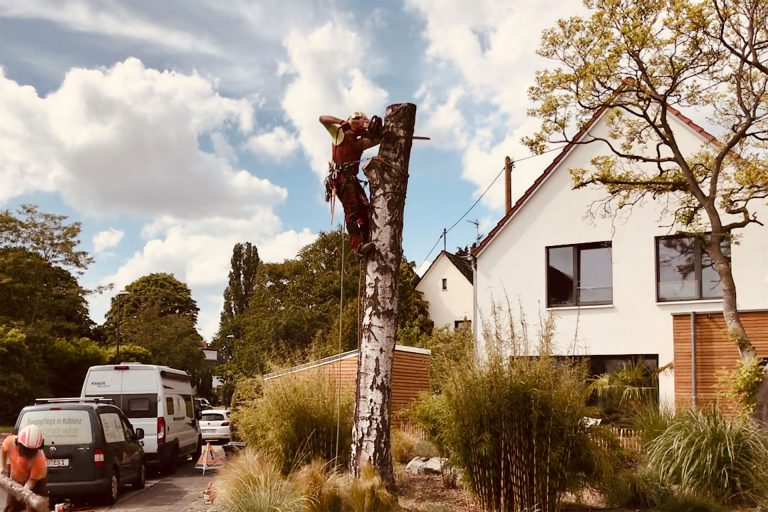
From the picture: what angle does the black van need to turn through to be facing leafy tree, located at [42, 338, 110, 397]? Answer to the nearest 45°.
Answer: approximately 45° to its left

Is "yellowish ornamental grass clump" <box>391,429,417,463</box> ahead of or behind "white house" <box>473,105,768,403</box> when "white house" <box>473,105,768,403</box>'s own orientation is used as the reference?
ahead

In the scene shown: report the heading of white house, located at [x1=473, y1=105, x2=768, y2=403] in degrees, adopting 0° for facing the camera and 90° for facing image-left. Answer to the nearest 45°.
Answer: approximately 0°

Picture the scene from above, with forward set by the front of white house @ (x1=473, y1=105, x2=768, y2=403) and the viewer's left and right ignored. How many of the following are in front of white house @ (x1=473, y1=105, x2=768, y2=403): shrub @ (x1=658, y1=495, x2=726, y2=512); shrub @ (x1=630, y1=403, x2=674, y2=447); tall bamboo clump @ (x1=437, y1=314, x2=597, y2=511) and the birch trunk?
4

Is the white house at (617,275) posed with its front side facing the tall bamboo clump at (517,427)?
yes

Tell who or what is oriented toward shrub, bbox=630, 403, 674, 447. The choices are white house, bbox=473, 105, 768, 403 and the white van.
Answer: the white house

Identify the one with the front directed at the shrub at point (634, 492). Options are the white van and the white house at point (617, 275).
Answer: the white house

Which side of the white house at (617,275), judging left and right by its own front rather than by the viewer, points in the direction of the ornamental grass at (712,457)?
front
